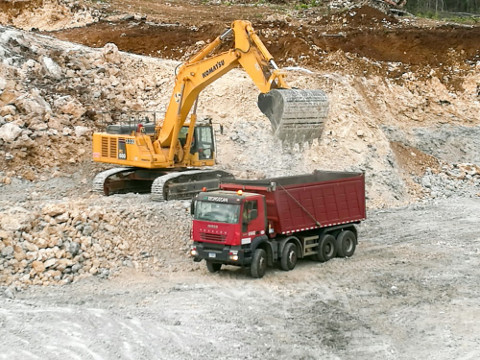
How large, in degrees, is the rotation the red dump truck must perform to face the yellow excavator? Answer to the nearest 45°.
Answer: approximately 90° to its right

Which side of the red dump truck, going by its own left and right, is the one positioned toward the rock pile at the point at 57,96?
right

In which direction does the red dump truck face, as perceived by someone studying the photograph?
facing the viewer and to the left of the viewer

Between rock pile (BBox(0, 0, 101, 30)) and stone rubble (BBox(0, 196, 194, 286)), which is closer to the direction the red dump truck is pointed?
the stone rubble

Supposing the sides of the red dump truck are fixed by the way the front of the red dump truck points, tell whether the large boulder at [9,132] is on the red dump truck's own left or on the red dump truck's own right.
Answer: on the red dump truck's own right

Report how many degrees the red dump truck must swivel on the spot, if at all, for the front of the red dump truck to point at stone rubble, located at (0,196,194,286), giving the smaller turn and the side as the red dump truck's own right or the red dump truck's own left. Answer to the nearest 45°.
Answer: approximately 45° to the red dump truck's own right

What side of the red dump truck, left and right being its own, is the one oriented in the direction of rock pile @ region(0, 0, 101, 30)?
right

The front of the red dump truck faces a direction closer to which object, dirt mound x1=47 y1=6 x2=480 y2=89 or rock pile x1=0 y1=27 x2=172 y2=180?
the rock pile

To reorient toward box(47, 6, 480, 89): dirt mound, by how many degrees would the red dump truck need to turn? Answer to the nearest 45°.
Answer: approximately 135° to its right
